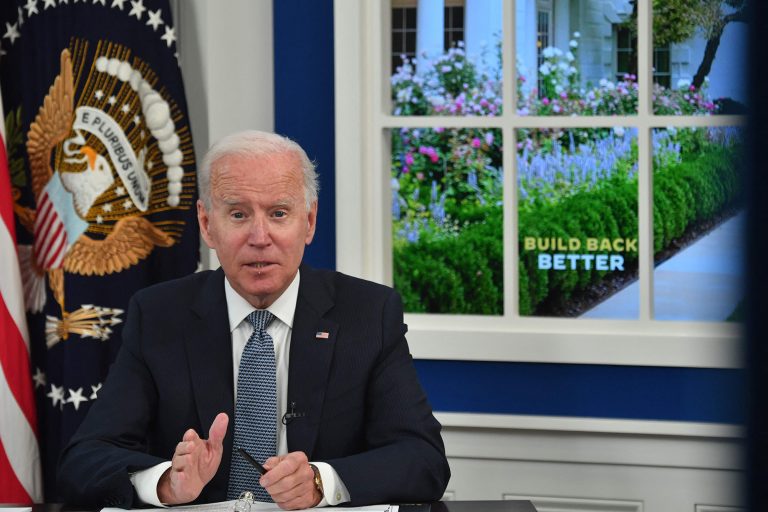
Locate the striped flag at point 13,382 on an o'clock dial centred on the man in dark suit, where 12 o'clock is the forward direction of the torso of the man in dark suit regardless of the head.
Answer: The striped flag is roughly at 5 o'clock from the man in dark suit.

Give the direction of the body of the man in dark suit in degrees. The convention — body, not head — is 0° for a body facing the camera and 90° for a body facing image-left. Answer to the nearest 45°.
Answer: approximately 0°

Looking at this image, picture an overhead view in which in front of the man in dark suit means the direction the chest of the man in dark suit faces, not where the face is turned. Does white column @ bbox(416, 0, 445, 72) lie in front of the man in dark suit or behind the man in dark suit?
behind

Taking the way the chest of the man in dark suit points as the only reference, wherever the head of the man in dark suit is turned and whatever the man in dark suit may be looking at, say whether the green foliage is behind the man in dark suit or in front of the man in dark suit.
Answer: behind

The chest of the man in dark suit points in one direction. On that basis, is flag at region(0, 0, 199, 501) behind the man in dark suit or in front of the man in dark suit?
behind

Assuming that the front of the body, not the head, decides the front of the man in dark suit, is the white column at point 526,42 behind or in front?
behind

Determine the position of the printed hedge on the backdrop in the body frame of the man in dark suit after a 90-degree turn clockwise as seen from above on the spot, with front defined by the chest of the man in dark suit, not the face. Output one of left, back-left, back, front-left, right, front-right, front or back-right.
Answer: back-right

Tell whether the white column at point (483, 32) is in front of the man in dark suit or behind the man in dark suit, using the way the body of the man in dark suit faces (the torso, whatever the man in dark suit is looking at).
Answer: behind
